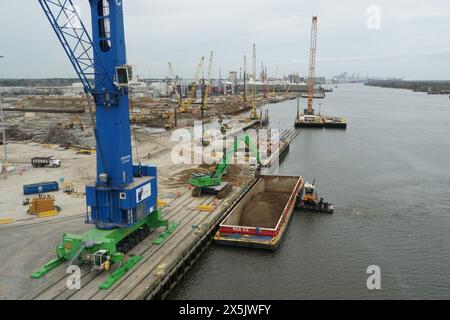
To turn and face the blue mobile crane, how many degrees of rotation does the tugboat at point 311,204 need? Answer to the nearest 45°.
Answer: approximately 45° to its left

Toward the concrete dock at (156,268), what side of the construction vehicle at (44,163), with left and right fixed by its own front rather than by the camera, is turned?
right

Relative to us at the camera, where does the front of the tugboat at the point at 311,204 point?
facing to the left of the viewer

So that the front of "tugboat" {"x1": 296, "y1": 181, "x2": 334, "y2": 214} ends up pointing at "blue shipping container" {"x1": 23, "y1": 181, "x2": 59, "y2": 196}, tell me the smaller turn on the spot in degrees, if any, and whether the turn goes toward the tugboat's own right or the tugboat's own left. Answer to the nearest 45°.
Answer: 0° — it already faces it

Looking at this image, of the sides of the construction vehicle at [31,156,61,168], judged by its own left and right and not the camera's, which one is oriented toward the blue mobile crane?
right

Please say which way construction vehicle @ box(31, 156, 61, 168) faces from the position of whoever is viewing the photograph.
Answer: facing to the right of the viewer

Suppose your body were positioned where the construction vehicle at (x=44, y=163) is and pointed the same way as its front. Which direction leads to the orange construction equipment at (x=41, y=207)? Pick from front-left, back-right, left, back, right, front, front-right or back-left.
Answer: right

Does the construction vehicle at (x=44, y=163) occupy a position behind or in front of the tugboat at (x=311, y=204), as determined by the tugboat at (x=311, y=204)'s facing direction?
in front

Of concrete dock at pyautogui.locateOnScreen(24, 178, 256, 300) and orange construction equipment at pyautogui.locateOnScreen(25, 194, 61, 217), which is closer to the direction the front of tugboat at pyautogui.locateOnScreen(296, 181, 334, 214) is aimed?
the orange construction equipment

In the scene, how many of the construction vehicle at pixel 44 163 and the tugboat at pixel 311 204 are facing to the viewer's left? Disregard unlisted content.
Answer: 1

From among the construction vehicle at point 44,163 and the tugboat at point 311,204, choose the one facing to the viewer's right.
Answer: the construction vehicle

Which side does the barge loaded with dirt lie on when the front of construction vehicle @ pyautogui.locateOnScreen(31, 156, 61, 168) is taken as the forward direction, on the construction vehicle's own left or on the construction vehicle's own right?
on the construction vehicle's own right

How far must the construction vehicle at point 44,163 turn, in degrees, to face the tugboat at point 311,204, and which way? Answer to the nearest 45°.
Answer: approximately 45° to its right

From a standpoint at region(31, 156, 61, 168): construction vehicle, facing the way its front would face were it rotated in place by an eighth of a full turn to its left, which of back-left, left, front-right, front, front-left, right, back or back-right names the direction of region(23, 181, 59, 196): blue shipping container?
back-right
